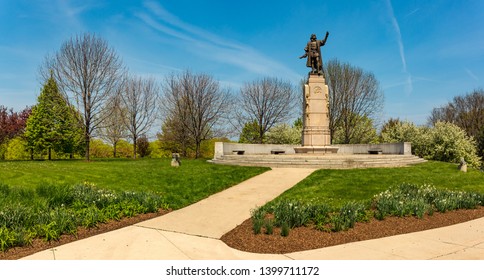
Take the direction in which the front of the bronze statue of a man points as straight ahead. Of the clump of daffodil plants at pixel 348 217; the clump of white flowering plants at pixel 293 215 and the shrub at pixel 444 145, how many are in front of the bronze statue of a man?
2

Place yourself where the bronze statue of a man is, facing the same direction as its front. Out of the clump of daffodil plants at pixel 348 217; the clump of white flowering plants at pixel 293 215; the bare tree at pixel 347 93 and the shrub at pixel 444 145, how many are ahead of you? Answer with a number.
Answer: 2

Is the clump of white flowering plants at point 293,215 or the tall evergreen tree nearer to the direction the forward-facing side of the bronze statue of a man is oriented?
the clump of white flowering plants

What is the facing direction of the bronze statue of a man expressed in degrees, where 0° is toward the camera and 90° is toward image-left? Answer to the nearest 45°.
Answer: approximately 0°

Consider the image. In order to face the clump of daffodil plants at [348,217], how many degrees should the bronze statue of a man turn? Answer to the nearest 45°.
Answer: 0° — it already faces it

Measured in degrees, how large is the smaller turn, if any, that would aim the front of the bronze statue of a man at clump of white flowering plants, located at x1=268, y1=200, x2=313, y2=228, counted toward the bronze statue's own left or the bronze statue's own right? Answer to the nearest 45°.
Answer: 0° — it already faces it

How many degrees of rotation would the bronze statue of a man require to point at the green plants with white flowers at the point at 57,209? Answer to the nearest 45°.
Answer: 0° — it already faces it

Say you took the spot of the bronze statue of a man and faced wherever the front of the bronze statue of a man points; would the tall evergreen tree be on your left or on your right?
on your right

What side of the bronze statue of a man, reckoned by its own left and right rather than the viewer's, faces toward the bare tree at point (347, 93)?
back

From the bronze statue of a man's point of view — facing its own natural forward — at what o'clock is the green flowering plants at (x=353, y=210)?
The green flowering plants is roughly at 12 o'clock from the bronze statue of a man.

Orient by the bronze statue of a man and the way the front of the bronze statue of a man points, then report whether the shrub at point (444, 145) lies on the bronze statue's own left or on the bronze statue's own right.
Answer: on the bronze statue's own left
